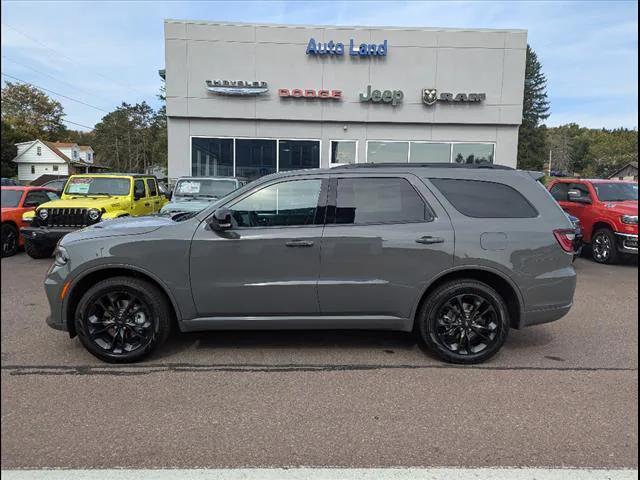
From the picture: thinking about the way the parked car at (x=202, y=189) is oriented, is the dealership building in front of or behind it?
behind

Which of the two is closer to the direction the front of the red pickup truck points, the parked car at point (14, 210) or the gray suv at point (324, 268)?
the gray suv

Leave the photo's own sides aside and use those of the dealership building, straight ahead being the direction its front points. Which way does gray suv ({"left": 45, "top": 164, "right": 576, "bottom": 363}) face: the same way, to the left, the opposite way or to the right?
to the right

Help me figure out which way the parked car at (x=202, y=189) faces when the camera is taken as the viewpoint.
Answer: facing the viewer and to the left of the viewer

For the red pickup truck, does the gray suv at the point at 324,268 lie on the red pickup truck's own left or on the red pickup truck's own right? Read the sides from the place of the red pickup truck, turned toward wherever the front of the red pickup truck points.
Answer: on the red pickup truck's own right

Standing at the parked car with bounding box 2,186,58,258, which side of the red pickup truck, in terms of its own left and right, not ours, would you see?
right

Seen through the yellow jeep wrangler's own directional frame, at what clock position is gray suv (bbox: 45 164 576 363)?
The gray suv is roughly at 10 o'clock from the yellow jeep wrangler.

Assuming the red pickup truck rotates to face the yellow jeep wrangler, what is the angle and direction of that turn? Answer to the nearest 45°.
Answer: approximately 90° to its right

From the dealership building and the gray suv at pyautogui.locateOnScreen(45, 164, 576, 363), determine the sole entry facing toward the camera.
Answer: the dealership building

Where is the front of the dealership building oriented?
toward the camera

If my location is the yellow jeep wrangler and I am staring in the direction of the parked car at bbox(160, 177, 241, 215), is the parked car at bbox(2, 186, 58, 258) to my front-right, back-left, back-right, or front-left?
back-left

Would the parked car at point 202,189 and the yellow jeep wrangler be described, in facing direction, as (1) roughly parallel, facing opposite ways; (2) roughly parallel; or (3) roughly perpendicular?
roughly parallel

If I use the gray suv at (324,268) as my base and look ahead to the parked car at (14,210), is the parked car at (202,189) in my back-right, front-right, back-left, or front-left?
front-right

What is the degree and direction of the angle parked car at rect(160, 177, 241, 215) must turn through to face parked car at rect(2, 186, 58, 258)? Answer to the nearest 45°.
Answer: approximately 45° to its right

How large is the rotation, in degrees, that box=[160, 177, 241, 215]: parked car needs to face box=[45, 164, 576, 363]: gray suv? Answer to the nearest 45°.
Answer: approximately 45° to its left

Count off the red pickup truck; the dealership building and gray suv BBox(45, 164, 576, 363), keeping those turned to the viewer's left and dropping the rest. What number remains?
1

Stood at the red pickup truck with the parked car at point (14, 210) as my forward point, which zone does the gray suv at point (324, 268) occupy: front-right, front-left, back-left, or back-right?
front-left

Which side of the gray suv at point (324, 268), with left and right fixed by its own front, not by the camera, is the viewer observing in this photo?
left

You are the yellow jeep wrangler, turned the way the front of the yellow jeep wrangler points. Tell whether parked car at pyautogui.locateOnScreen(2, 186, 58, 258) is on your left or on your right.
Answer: on your right

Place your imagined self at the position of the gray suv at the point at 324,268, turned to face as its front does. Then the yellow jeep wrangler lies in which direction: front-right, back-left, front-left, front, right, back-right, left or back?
front-right

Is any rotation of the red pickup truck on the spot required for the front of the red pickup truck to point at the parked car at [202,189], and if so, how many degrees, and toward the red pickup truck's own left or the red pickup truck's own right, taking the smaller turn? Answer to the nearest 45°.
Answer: approximately 90° to the red pickup truck's own right

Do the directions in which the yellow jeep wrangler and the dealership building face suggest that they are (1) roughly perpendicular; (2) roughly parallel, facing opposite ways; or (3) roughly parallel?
roughly parallel
